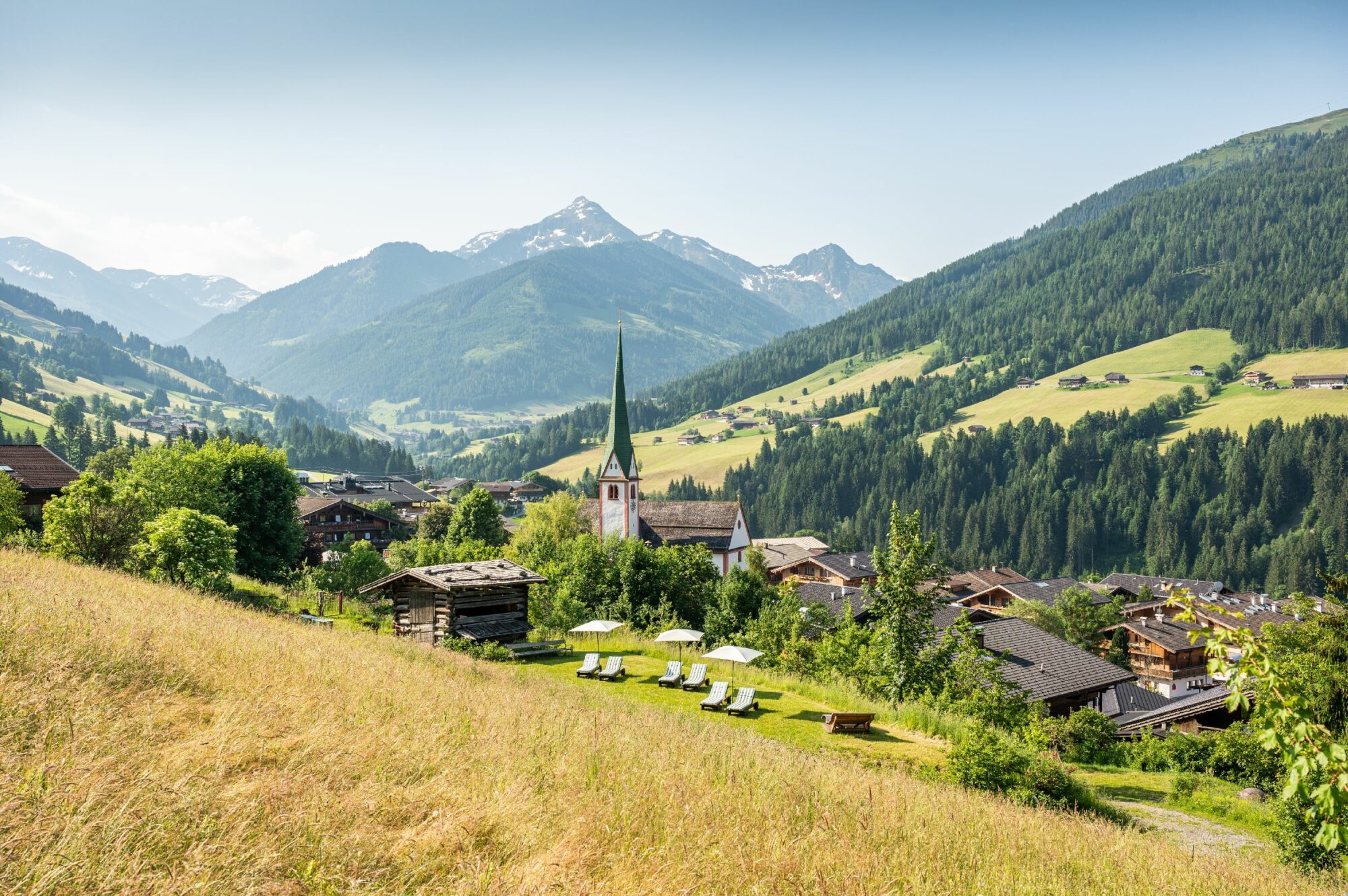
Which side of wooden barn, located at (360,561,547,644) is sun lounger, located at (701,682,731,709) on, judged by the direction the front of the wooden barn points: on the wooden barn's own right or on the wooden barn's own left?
on the wooden barn's own left

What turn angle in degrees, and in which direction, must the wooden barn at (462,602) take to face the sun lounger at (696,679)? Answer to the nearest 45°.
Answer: approximately 90° to its left

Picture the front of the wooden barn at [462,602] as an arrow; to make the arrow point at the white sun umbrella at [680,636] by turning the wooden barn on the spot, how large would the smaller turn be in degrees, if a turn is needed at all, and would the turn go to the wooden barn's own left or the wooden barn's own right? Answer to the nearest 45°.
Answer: approximately 90° to the wooden barn's own left

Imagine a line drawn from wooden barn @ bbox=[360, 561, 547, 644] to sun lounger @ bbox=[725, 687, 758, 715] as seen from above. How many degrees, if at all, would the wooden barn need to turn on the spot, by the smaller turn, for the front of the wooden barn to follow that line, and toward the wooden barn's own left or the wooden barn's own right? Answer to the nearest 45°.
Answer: approximately 90° to the wooden barn's own left

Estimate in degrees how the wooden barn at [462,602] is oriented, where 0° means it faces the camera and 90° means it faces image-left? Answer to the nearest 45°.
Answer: approximately 45°

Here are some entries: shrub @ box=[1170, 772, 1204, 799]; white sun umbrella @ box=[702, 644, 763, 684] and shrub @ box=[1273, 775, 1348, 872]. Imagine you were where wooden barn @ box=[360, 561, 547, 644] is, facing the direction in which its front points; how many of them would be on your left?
3

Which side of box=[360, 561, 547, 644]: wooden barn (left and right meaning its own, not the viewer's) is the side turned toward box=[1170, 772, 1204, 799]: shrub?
left
